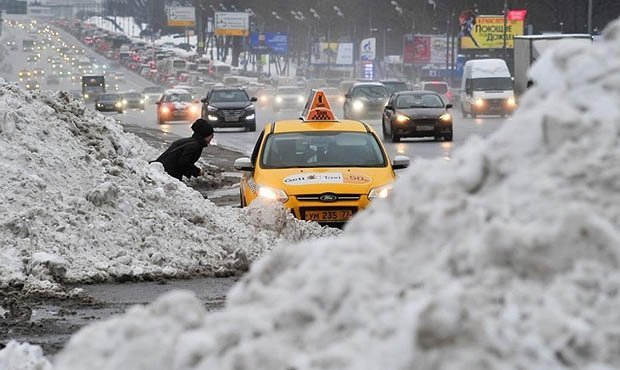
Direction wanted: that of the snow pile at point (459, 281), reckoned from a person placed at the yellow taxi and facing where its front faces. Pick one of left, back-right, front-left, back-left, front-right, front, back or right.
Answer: front

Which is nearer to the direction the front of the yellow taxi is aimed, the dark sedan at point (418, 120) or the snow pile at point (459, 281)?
the snow pile

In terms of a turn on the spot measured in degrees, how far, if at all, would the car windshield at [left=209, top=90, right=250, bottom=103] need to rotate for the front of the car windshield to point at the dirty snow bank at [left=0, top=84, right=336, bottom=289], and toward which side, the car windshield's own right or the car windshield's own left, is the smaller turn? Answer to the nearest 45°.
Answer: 0° — it already faces it

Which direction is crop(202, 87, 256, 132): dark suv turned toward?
toward the camera

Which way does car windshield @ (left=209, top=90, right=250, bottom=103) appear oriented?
toward the camera

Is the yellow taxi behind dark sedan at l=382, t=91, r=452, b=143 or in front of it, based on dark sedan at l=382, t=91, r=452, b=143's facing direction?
in front

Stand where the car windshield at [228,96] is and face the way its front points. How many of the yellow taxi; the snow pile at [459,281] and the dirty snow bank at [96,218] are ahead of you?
3

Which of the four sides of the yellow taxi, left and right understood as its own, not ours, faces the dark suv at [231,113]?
back

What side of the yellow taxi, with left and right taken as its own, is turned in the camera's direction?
front

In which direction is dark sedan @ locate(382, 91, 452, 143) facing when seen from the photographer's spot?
facing the viewer

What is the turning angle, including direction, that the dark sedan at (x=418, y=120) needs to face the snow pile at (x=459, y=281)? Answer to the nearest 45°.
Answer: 0° — it already faces it

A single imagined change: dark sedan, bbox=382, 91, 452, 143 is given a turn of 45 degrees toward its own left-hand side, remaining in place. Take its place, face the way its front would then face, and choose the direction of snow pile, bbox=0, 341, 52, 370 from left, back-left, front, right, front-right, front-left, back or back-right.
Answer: front-right

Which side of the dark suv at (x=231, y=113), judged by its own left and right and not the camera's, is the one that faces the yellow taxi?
front

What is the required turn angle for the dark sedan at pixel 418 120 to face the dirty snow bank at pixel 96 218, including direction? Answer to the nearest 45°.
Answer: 0° — it already faces it
